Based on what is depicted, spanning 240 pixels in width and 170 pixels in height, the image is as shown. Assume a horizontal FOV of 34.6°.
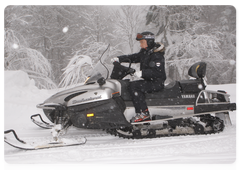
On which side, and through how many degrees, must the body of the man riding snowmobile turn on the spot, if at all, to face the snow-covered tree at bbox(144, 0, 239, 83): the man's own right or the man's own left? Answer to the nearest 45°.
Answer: approximately 90° to the man's own right

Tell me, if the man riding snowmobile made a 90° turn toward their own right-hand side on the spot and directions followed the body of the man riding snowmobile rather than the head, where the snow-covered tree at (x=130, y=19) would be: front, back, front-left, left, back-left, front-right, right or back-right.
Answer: front

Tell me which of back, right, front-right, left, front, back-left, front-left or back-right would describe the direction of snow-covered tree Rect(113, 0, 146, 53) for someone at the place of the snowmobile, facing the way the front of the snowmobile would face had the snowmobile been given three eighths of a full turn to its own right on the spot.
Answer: front-left

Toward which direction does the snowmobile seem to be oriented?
to the viewer's left

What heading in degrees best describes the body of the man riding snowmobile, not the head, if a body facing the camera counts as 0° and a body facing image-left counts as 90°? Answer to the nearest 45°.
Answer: approximately 90°
